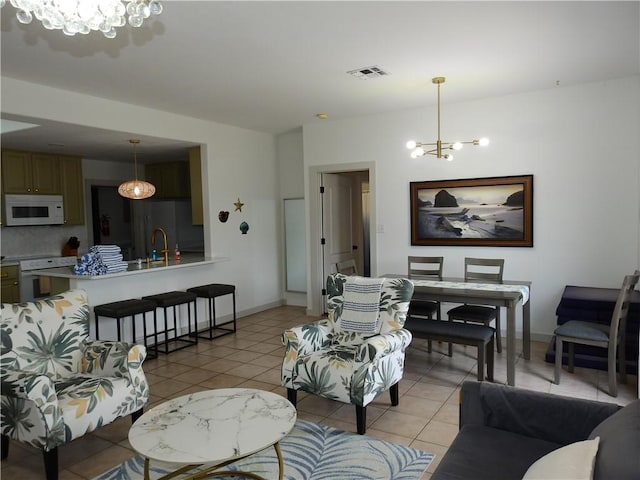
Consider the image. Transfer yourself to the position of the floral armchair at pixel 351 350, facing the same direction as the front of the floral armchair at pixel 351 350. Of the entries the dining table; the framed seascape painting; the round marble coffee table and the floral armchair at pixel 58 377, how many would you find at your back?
2

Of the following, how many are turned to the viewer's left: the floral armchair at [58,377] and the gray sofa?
1

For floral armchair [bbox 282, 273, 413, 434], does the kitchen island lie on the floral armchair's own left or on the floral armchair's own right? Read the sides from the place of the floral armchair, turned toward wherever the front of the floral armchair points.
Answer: on the floral armchair's own right

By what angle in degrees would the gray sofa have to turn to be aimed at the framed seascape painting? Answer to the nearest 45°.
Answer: approximately 90° to its right

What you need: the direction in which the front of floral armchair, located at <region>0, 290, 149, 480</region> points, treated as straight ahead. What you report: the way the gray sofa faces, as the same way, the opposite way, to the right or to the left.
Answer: the opposite way

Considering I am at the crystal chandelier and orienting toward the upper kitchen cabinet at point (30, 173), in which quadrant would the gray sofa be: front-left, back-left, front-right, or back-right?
back-right

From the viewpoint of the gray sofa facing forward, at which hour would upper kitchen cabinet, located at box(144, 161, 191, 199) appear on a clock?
The upper kitchen cabinet is roughly at 1 o'clock from the gray sofa.

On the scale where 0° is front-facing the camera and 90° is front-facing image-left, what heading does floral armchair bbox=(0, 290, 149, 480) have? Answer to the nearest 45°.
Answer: approximately 315°

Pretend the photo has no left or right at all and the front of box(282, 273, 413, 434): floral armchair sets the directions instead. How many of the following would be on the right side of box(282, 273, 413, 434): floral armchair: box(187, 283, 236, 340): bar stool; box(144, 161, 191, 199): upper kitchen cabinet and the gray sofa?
2

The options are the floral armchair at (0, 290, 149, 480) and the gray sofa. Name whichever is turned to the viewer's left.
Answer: the gray sofa

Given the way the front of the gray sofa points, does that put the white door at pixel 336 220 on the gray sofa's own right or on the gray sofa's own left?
on the gray sofa's own right

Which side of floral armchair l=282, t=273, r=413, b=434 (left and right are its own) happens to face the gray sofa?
left

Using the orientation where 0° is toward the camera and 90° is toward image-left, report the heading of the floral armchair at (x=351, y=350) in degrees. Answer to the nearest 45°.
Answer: approximately 45°

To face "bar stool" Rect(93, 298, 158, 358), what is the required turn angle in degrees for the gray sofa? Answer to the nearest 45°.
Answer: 0° — it already faces it

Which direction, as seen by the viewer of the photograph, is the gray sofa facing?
facing to the left of the viewer
